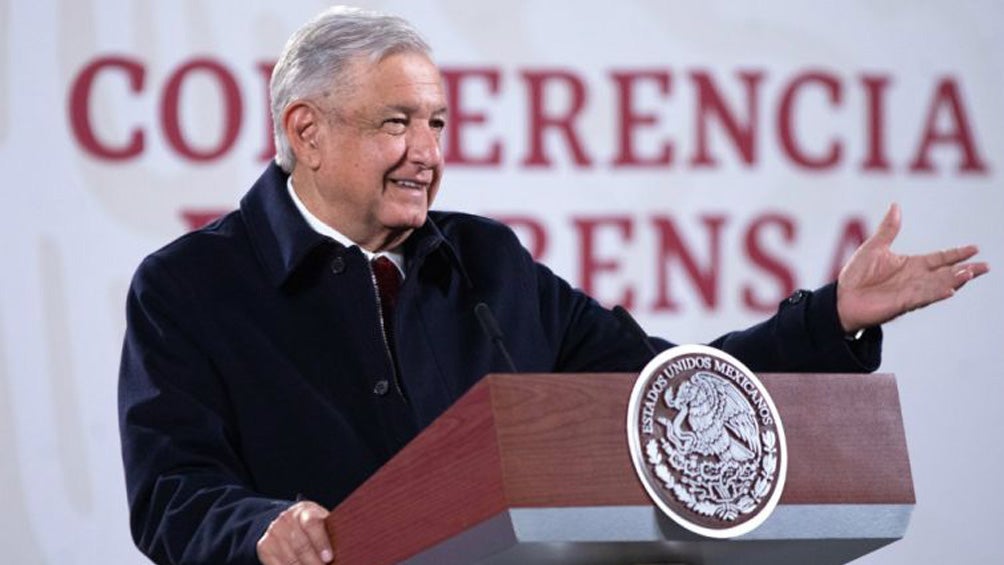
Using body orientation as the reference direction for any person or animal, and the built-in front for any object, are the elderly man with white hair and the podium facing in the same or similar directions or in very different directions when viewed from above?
same or similar directions

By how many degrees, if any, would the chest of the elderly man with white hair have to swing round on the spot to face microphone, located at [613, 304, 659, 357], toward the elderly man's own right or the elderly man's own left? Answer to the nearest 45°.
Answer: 0° — they already face it

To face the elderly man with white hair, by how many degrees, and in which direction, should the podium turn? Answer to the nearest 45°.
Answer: approximately 180°

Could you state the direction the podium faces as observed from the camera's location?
facing the viewer and to the right of the viewer

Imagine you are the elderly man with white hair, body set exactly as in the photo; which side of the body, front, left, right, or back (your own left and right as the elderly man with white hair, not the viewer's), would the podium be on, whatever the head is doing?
front

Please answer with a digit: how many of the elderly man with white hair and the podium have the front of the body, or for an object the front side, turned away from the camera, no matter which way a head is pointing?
0
